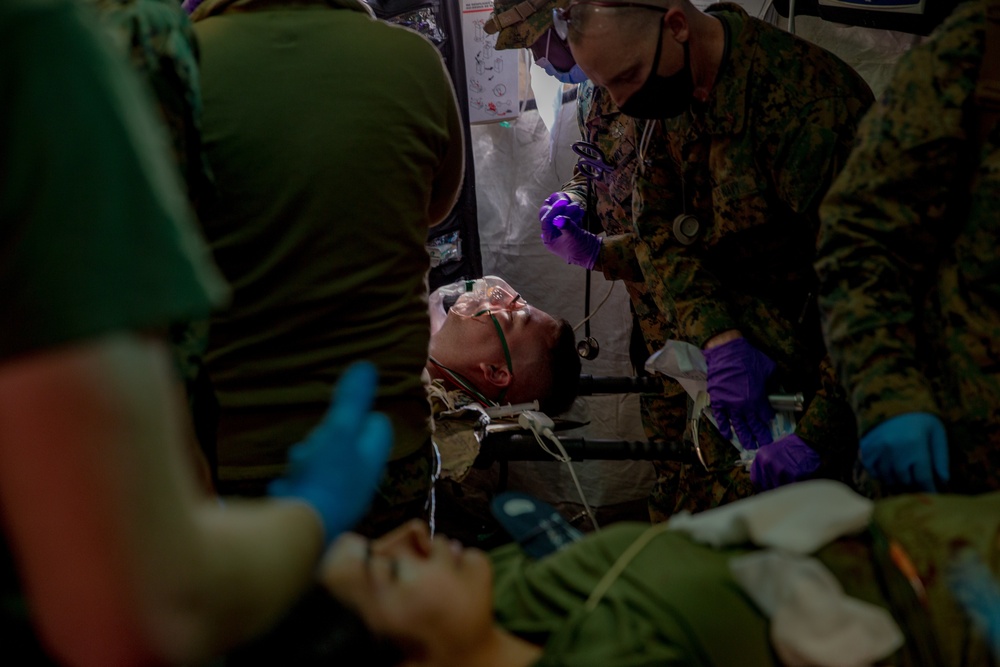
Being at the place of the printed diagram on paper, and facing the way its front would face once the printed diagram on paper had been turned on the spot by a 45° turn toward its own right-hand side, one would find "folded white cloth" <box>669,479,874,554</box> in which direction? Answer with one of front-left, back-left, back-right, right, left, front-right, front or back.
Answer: front-left

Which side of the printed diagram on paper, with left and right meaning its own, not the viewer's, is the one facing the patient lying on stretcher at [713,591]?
front

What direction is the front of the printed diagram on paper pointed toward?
toward the camera

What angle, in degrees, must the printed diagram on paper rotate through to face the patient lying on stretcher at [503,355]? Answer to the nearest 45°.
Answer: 0° — it already faces them
